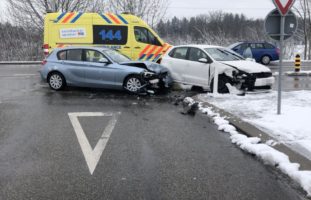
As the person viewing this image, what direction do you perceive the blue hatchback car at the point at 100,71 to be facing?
facing to the right of the viewer

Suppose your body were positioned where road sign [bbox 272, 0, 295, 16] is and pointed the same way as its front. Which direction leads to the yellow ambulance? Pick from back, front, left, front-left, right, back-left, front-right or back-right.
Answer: back-right

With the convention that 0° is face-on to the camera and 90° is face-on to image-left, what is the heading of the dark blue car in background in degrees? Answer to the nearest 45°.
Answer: approximately 90°

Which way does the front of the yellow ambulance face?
to the viewer's right

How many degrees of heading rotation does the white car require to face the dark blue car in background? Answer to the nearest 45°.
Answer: approximately 135° to its left

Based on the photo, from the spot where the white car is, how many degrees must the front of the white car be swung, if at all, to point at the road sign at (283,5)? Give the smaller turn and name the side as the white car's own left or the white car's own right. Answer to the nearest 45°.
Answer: approximately 45° to the white car's own right
